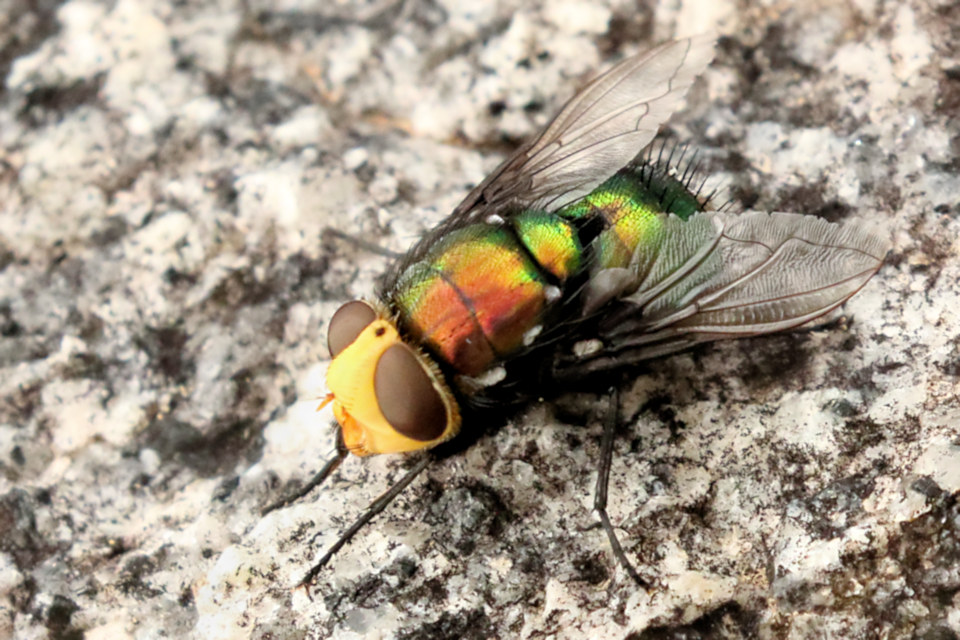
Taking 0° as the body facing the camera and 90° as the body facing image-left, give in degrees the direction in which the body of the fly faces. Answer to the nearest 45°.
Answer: approximately 45°
